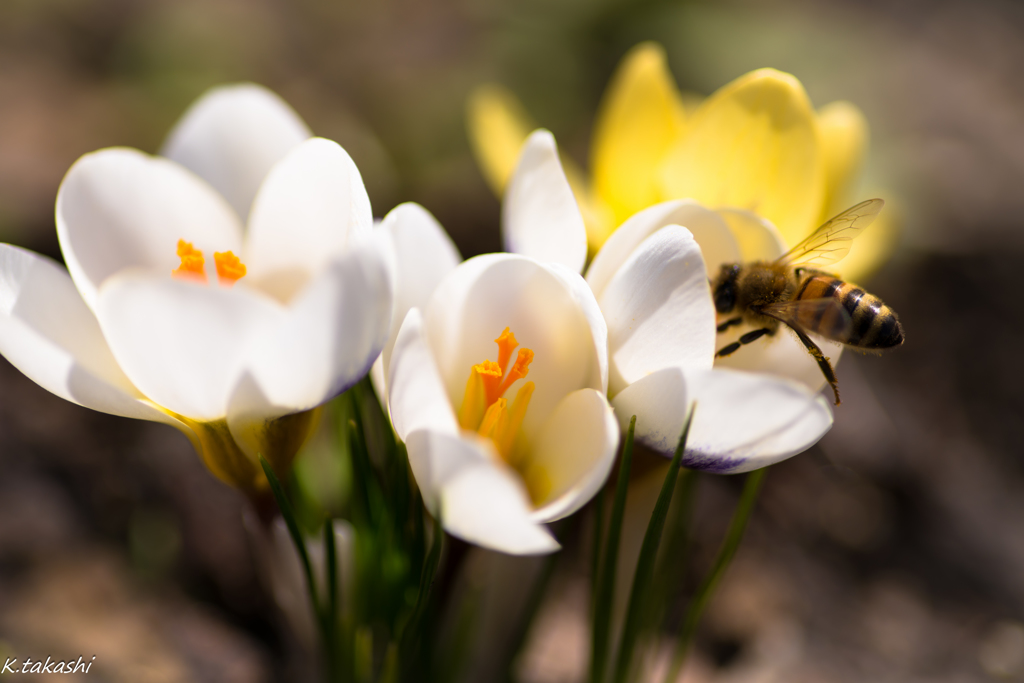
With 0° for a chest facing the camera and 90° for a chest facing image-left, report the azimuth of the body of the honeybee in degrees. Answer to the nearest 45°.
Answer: approximately 90°
